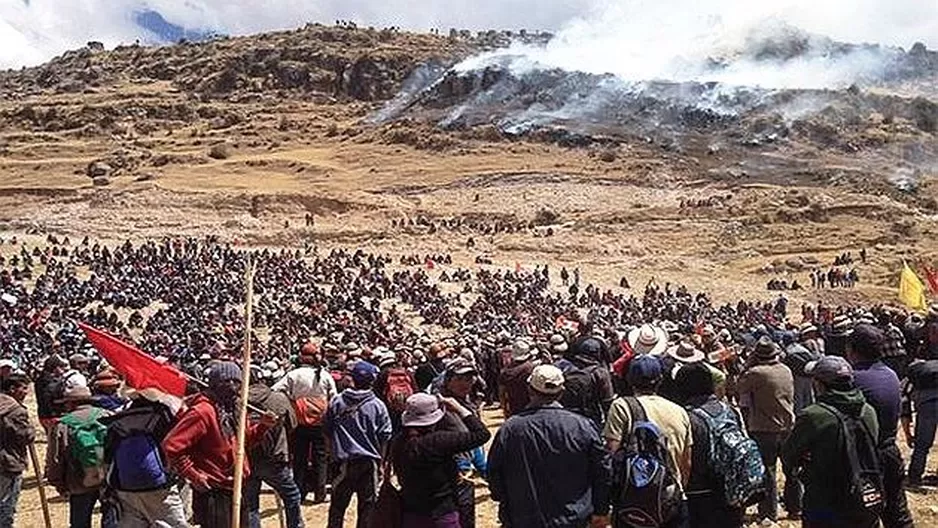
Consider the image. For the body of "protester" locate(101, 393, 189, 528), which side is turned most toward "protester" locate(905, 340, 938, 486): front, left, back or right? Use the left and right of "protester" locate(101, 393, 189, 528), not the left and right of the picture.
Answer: right

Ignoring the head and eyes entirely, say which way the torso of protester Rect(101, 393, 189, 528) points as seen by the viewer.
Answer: away from the camera

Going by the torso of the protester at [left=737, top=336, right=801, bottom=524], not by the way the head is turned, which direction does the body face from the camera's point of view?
away from the camera

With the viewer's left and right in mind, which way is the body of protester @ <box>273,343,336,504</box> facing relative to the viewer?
facing away from the viewer

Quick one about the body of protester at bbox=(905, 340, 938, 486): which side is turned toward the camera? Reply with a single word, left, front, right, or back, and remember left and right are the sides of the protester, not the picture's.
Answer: back

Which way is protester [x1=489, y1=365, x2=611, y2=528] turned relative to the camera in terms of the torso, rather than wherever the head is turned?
away from the camera

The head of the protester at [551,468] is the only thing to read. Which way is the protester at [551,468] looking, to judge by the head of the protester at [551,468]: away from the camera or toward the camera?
away from the camera

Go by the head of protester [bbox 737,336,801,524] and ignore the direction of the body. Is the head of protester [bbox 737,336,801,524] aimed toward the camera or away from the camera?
away from the camera

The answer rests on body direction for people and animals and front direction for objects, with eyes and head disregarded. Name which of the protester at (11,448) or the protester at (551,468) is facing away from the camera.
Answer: the protester at (551,468)

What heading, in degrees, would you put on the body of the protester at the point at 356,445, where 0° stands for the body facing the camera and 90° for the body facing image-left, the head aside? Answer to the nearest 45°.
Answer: approximately 180°

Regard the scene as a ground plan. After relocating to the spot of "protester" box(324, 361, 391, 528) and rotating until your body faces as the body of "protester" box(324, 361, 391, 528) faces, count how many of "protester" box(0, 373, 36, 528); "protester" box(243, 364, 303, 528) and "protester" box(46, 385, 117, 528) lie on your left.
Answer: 3

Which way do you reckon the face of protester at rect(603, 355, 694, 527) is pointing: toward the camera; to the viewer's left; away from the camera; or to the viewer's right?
away from the camera

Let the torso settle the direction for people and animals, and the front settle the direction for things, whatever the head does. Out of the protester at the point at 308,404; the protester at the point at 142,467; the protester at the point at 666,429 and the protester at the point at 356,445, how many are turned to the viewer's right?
0

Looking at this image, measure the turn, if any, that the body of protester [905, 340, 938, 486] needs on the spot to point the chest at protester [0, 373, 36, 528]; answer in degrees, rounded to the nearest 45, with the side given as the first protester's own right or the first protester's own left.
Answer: approximately 135° to the first protester's own left

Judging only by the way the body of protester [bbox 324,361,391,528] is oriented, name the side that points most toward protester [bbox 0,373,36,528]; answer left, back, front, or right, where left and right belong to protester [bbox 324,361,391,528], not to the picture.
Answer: left
